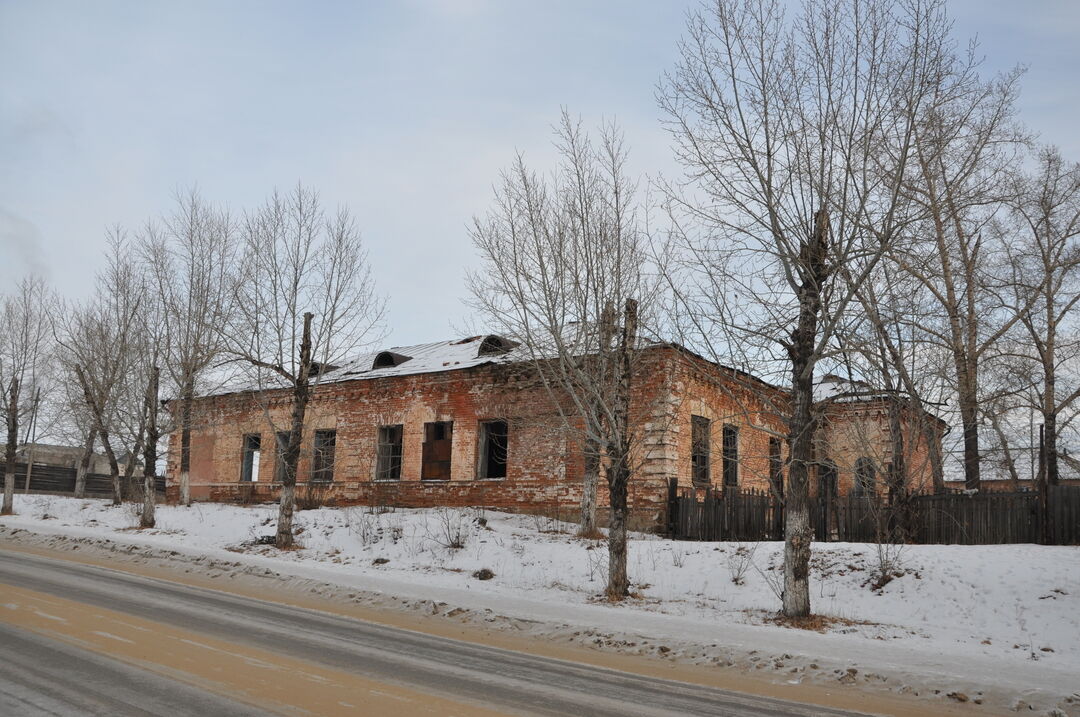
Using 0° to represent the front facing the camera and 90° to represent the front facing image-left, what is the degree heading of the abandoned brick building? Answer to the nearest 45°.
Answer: approximately 45°

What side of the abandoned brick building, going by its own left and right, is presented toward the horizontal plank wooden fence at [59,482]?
right

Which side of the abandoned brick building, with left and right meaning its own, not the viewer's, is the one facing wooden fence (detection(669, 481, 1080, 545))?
left
